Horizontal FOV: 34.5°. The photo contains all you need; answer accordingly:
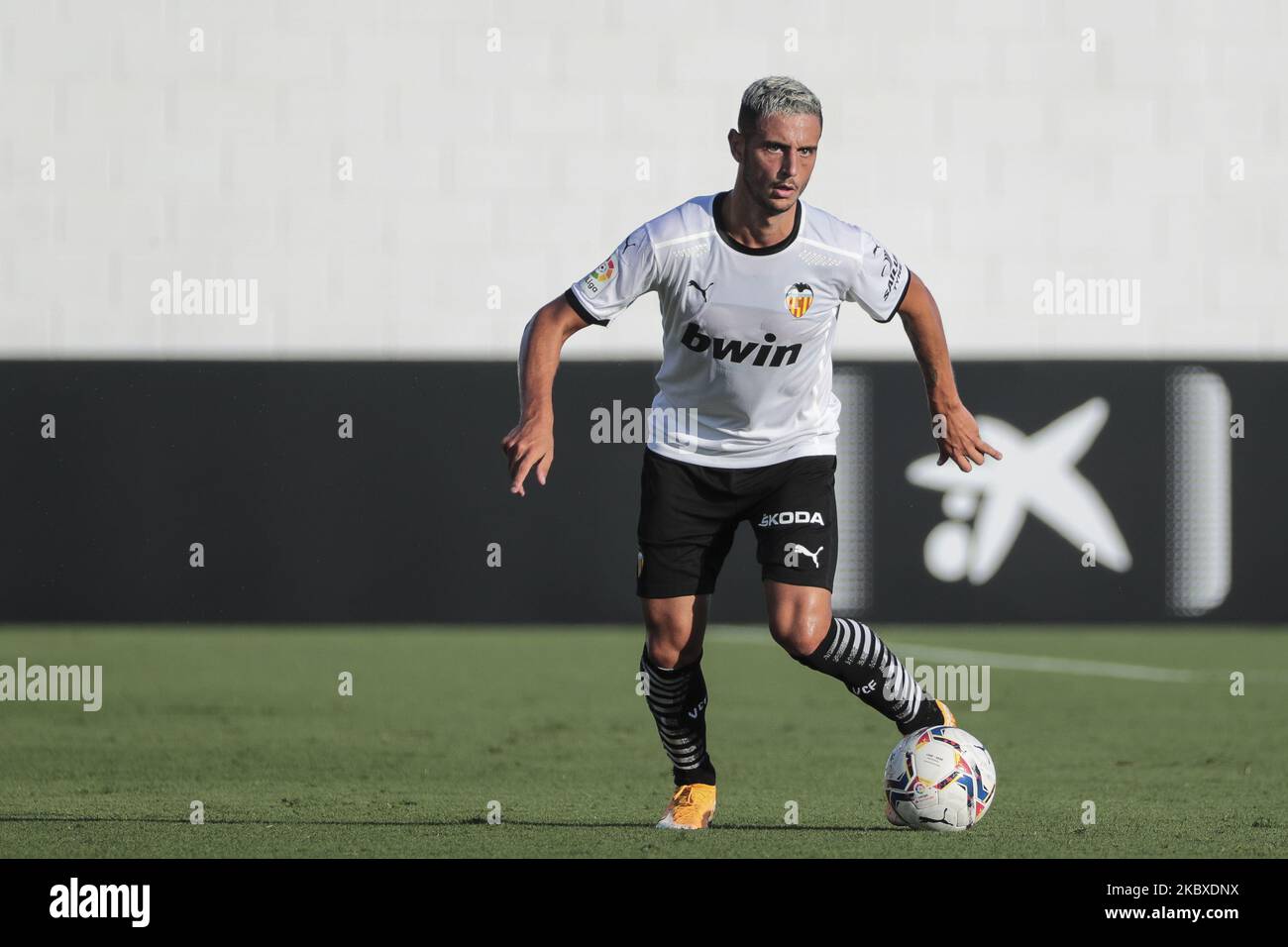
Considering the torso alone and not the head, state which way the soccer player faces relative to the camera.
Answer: toward the camera
